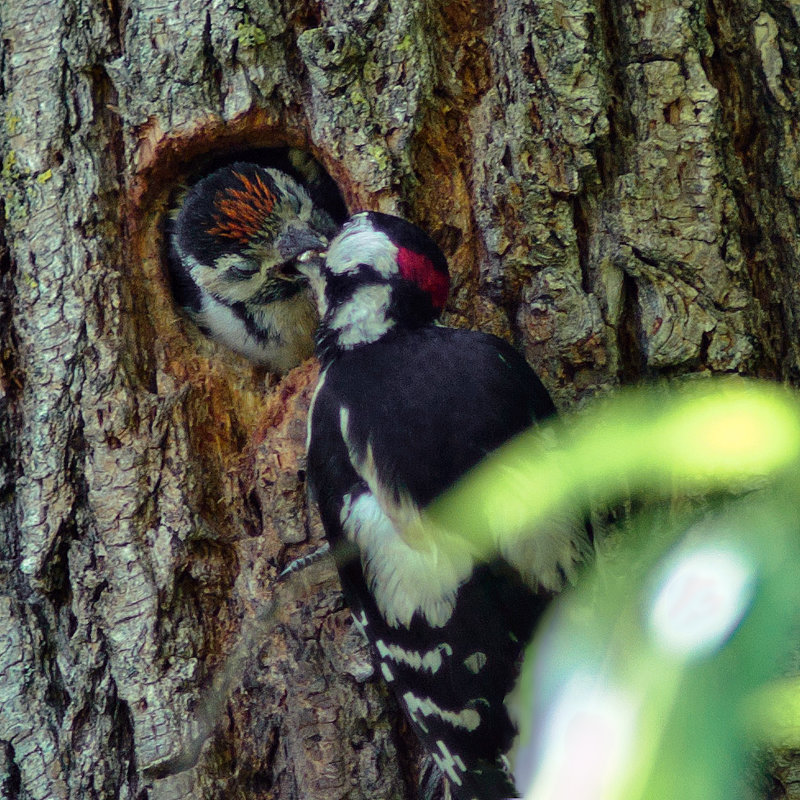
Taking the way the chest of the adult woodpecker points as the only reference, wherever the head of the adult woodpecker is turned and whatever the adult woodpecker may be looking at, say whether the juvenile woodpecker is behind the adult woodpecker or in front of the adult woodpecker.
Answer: in front

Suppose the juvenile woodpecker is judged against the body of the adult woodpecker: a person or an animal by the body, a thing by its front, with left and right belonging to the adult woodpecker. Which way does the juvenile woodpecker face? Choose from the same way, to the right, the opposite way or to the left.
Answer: the opposite way

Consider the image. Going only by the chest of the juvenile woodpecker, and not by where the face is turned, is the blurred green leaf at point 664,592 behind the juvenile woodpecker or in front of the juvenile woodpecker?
in front

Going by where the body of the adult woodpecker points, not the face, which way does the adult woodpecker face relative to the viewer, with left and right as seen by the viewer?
facing away from the viewer and to the left of the viewer
